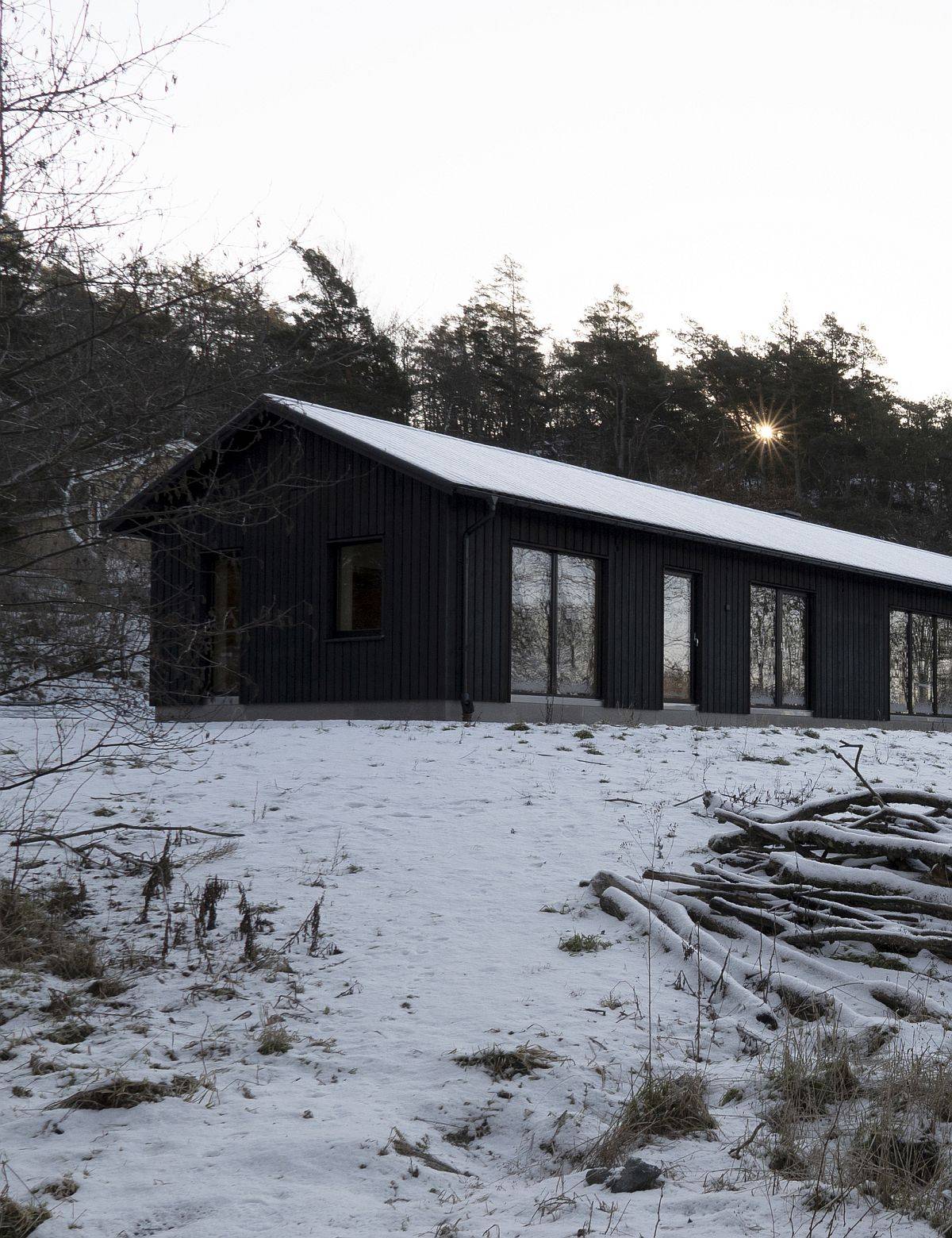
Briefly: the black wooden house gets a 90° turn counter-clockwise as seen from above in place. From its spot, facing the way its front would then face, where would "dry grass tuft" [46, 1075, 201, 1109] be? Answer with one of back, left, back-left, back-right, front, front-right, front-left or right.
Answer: back-right

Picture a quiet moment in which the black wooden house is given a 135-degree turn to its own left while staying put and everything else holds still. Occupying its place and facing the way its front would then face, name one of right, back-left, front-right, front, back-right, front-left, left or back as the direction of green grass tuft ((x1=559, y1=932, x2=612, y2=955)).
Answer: back

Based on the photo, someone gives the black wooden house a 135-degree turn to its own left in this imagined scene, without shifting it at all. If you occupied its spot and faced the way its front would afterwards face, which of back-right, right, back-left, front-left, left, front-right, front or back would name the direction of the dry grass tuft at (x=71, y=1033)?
back

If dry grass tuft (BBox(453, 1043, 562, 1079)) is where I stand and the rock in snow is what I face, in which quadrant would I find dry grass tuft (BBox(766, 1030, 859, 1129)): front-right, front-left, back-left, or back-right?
front-left

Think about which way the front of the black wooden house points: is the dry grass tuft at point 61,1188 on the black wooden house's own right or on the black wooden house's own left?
on the black wooden house's own right

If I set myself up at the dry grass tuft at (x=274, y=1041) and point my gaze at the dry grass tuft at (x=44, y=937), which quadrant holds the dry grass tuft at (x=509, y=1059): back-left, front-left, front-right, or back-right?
back-right

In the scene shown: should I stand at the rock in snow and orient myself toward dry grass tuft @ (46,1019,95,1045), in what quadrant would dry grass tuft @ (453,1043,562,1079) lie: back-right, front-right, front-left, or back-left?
front-right

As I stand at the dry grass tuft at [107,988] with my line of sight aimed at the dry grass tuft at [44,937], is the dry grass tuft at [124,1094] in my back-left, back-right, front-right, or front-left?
back-left

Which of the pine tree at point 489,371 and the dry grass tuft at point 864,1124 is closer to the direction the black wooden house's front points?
the dry grass tuft

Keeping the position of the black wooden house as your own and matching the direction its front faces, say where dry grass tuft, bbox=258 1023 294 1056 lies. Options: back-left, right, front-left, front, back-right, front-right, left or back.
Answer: front-right

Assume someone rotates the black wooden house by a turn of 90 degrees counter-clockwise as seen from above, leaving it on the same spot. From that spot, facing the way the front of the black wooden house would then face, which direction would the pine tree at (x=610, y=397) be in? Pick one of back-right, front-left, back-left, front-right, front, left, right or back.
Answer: front-left

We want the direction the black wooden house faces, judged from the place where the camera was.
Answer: facing the viewer and to the right of the viewer

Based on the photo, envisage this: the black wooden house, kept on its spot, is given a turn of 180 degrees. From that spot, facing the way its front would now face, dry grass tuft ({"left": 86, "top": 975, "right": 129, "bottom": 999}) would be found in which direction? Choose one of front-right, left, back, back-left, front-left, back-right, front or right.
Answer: back-left

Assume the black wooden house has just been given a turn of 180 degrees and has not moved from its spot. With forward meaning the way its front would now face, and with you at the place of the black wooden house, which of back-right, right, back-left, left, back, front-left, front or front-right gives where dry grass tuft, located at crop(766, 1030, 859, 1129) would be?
back-left

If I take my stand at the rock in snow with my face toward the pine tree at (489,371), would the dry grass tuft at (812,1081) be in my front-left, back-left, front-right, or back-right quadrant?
front-right

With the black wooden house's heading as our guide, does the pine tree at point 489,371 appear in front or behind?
behind

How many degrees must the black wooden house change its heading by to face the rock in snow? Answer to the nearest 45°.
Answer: approximately 45° to its right
